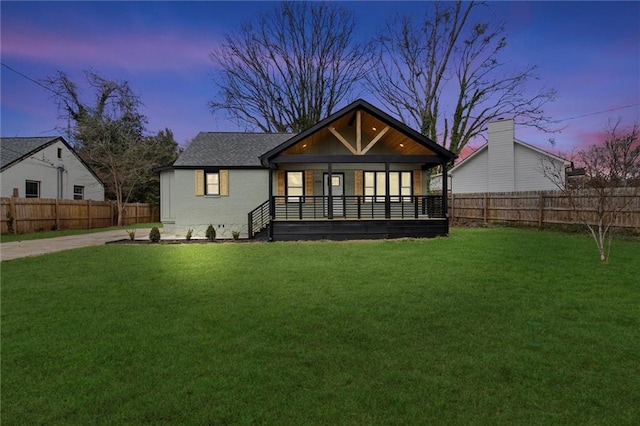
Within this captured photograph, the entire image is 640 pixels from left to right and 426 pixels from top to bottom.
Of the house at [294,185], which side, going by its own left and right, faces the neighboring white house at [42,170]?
right

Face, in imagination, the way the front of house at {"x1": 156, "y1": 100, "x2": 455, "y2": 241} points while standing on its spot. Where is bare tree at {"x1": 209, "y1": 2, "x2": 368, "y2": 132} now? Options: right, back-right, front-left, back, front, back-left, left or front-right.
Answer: back

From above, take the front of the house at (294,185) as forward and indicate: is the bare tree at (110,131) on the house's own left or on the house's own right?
on the house's own right

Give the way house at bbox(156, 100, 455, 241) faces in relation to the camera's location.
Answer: facing the viewer

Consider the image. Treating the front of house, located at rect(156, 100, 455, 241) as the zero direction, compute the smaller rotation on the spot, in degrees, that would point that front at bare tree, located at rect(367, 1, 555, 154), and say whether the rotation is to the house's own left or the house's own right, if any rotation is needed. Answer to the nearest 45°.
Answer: approximately 135° to the house's own left

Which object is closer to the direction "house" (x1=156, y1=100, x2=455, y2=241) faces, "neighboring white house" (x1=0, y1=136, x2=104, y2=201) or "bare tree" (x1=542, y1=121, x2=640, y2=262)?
the bare tree

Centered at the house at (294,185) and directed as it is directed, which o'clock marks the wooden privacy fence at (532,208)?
The wooden privacy fence is roughly at 9 o'clock from the house.

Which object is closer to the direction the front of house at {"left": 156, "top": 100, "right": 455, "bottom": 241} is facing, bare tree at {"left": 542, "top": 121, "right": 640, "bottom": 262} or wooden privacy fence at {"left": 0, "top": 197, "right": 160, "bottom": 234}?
the bare tree

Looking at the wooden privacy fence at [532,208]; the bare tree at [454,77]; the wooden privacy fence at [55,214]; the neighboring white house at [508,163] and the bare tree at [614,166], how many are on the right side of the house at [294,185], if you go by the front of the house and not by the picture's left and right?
1

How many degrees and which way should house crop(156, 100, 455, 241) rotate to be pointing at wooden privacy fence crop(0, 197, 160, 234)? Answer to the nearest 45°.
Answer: approximately 90° to its right

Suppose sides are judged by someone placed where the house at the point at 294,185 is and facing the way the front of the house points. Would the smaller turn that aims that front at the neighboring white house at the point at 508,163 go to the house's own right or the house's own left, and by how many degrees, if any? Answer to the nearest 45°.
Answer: approximately 135° to the house's own left

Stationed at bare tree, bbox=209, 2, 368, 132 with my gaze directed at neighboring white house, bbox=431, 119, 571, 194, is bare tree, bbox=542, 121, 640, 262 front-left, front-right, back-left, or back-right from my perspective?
front-right
